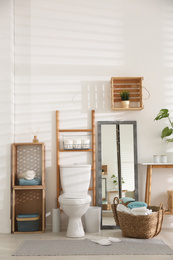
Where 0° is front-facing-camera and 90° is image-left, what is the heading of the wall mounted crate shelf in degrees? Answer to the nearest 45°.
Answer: approximately 0°

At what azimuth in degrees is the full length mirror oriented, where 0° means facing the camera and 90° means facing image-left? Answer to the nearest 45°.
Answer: approximately 0°

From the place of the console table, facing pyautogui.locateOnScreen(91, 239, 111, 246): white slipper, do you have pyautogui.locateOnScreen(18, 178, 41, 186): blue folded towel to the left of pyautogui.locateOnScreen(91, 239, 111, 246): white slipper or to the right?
right

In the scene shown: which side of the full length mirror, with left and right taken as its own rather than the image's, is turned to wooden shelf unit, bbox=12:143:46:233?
right

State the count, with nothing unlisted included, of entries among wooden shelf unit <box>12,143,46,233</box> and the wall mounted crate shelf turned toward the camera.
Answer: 2
